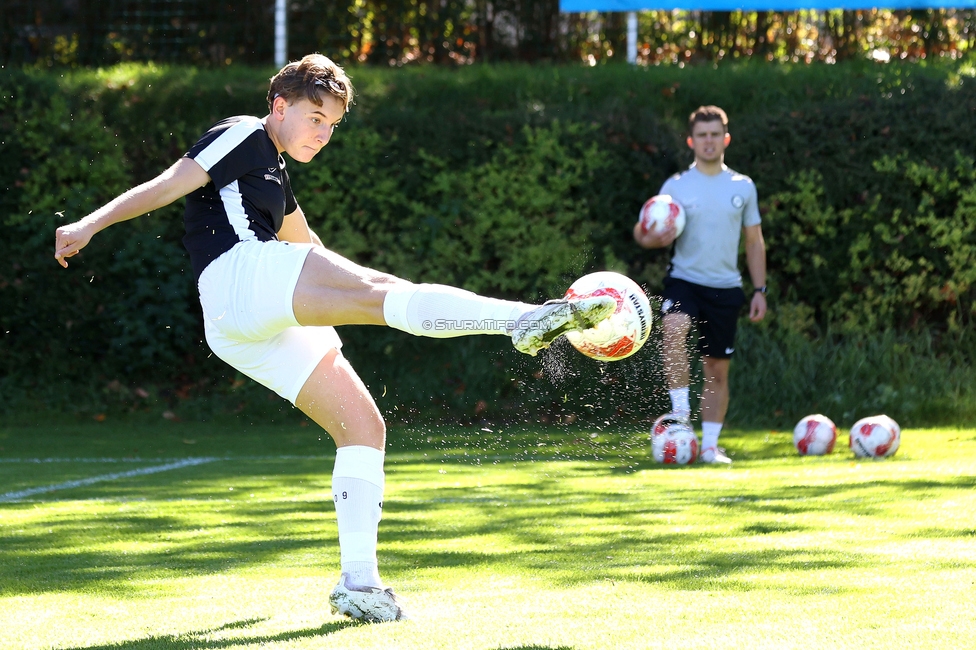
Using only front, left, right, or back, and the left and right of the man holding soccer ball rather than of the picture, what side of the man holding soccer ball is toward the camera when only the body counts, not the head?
front

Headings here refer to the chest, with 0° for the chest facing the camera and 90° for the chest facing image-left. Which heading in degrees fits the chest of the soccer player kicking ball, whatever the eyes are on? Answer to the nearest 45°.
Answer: approximately 270°

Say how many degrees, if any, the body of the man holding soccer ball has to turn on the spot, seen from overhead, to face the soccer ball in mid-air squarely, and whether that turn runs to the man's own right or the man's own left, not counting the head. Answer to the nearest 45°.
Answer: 0° — they already face it

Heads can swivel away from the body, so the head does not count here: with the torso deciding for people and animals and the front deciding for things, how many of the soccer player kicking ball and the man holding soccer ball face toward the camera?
1

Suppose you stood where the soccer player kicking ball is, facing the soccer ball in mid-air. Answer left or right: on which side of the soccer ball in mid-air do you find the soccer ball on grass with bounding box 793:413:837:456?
left

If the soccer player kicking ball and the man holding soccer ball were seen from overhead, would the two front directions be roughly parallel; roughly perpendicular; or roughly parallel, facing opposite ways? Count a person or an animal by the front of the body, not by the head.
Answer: roughly perpendicular

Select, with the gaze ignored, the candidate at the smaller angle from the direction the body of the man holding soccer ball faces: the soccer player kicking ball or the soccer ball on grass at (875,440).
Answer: the soccer player kicking ball

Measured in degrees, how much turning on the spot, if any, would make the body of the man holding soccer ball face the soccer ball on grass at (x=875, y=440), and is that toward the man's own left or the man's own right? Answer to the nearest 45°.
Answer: approximately 90° to the man's own left

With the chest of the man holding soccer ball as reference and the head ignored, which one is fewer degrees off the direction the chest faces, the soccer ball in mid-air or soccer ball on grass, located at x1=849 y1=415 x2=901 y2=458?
the soccer ball in mid-air

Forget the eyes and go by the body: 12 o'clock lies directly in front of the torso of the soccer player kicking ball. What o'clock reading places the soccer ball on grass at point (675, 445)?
The soccer ball on grass is roughly at 10 o'clock from the soccer player kicking ball.

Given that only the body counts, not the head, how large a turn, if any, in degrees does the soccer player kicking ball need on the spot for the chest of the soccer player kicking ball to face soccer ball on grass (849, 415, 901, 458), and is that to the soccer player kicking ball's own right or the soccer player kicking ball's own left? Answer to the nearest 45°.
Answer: approximately 45° to the soccer player kicking ball's own left
